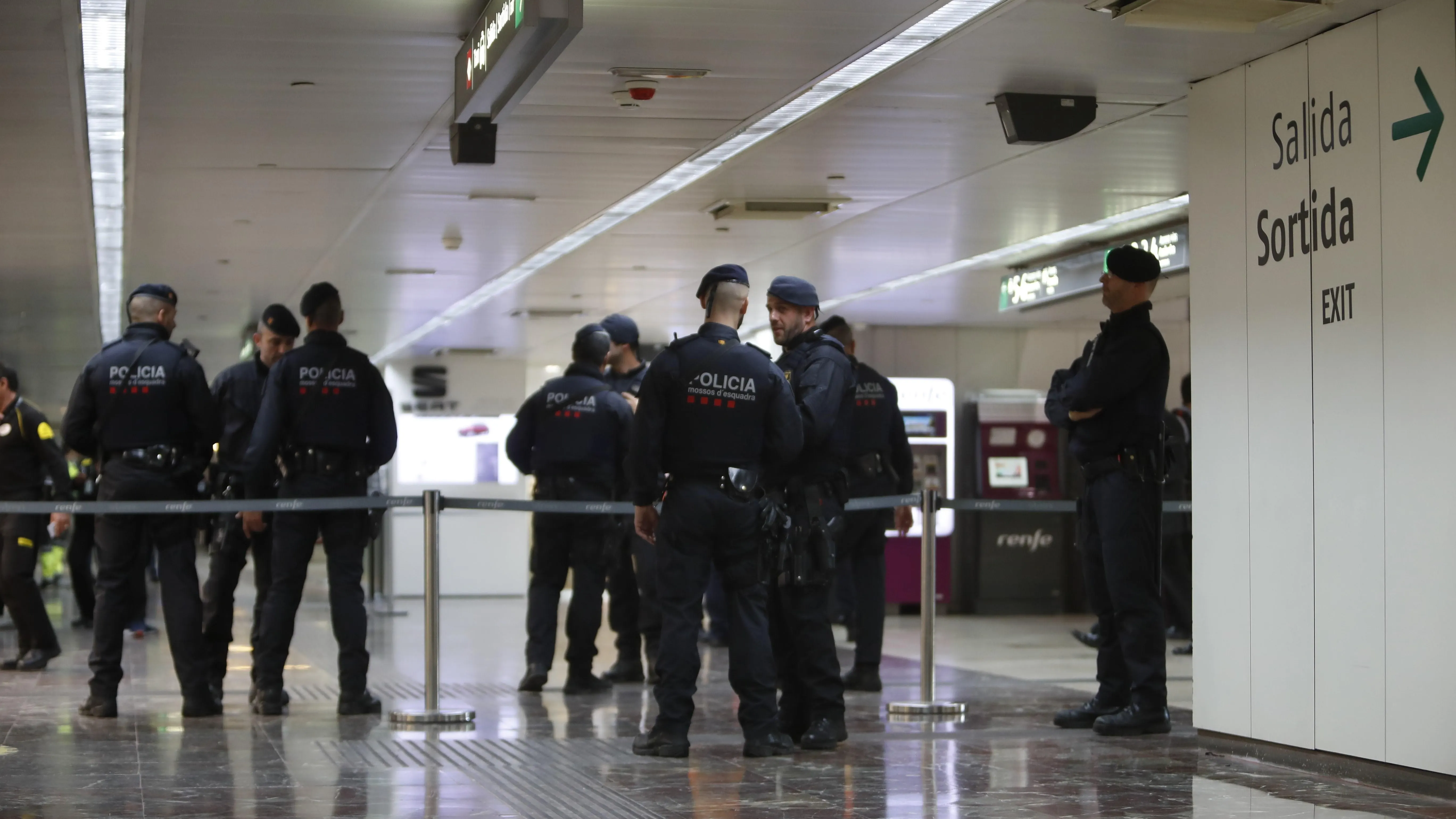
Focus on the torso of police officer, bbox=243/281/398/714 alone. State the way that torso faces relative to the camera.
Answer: away from the camera

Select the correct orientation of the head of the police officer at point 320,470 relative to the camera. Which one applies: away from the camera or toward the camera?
away from the camera

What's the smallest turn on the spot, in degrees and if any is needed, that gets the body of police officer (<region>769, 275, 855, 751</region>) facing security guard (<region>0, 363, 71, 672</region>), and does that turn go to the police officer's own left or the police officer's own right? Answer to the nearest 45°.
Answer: approximately 90° to the police officer's own right

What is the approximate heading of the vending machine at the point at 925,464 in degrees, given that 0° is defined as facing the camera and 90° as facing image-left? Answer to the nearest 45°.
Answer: approximately 0°

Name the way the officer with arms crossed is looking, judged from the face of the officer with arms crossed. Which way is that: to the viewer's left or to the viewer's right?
to the viewer's left

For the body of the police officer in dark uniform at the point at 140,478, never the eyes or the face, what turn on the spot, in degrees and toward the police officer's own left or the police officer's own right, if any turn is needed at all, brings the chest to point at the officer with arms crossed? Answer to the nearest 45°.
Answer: approximately 135° to the police officer's own right

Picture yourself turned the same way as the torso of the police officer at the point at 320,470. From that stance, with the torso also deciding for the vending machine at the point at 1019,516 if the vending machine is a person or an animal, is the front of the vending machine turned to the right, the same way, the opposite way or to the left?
the opposite way

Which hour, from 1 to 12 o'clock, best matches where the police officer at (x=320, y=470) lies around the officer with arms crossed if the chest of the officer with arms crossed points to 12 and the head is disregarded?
The police officer is roughly at 12 o'clock from the officer with arms crossed.

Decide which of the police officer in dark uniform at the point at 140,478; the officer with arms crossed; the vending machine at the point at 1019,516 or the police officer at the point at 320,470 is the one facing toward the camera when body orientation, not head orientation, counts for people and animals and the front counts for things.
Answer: the vending machine

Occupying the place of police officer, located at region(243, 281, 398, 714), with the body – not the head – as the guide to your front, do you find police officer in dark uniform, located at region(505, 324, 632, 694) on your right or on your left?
on your right

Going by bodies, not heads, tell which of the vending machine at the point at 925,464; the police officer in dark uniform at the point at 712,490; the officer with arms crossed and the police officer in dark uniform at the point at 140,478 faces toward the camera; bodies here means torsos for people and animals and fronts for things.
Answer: the vending machine

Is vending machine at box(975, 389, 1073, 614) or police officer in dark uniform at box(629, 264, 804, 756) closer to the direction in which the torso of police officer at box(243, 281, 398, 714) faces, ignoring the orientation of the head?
the vending machine

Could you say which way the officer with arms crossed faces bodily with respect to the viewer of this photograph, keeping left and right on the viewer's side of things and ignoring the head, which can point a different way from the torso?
facing to the left of the viewer

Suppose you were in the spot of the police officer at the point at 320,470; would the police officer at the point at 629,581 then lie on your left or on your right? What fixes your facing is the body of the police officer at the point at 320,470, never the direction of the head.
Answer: on your right

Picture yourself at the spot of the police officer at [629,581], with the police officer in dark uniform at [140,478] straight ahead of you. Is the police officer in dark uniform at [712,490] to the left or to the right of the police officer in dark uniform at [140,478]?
left
